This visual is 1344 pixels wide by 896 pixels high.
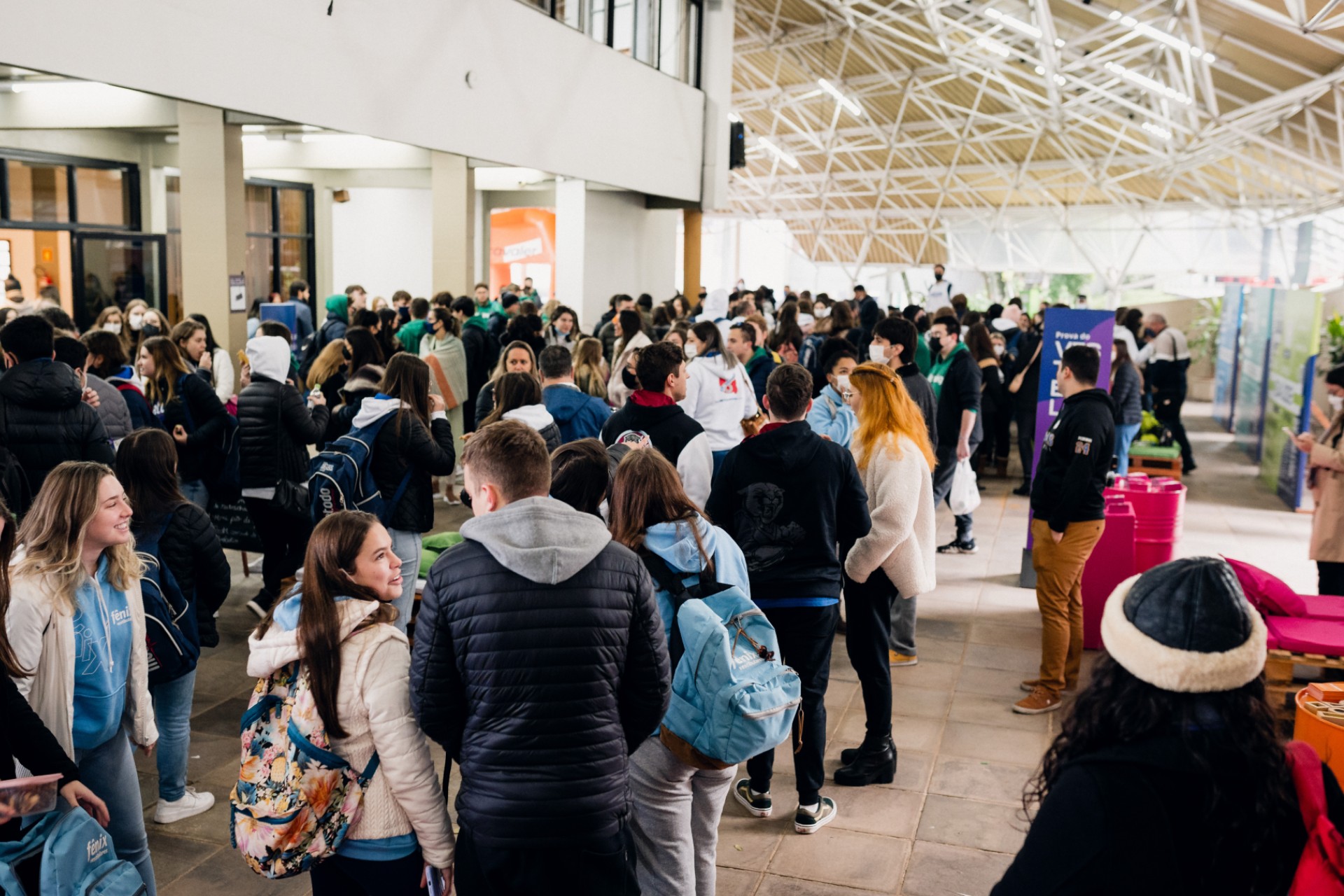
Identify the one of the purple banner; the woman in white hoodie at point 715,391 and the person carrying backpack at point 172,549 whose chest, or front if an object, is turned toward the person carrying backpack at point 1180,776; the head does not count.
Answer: the purple banner

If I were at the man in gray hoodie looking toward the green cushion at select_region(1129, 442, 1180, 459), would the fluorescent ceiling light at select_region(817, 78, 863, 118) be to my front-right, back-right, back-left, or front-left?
front-left

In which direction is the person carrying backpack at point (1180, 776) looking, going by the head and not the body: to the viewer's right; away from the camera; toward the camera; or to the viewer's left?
away from the camera

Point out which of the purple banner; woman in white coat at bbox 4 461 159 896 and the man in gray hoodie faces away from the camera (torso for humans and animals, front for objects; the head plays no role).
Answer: the man in gray hoodie

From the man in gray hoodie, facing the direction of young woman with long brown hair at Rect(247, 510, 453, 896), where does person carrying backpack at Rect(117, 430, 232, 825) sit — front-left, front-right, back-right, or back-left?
front-right

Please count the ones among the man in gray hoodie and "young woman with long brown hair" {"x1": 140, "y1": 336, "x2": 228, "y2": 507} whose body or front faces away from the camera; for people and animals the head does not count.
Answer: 1

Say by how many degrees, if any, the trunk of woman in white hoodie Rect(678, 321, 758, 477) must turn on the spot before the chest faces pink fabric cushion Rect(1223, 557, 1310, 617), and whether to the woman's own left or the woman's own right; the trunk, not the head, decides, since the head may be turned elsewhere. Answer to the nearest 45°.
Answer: approximately 180°

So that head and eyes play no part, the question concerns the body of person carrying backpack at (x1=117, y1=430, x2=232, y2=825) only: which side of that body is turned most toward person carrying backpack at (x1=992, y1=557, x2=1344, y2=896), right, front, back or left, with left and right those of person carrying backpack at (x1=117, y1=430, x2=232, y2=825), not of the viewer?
right

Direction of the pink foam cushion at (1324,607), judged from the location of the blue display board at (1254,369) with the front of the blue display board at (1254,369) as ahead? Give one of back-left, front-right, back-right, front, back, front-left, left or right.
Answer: front-left

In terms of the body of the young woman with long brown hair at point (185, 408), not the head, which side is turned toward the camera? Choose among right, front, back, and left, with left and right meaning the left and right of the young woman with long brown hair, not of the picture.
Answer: left

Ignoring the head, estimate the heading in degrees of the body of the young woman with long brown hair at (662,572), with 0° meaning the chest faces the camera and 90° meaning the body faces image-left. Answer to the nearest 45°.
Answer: approximately 135°

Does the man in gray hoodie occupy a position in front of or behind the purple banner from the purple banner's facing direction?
in front
